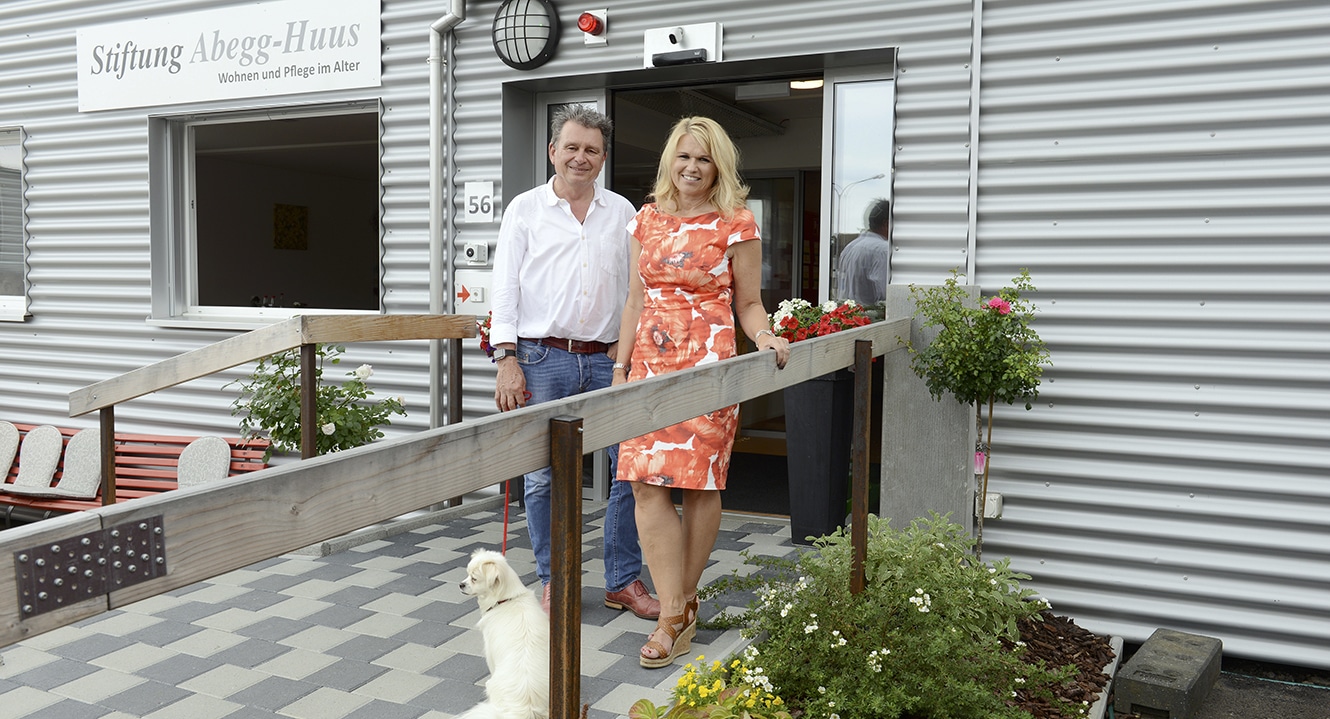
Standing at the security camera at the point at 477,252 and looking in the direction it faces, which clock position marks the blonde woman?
The blonde woman is roughly at 10 o'clock from the security camera.

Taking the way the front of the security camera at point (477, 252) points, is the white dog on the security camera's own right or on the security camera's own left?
on the security camera's own left

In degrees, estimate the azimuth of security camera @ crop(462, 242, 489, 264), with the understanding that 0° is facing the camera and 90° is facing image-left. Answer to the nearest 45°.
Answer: approximately 45°
